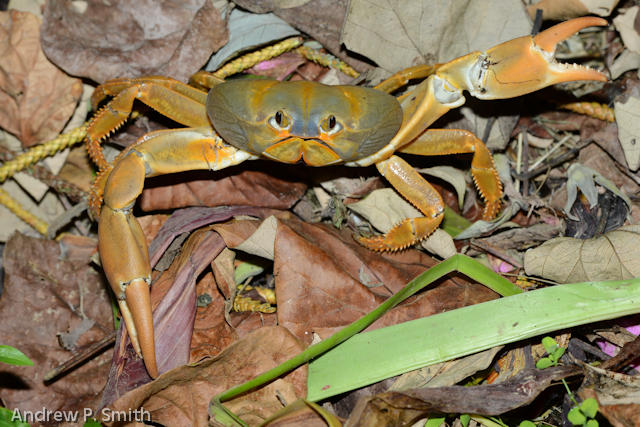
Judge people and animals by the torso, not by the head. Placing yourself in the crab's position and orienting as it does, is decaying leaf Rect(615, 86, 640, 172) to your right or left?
on your left

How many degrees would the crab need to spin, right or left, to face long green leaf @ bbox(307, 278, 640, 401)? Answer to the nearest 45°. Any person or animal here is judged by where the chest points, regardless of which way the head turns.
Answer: approximately 45° to its left

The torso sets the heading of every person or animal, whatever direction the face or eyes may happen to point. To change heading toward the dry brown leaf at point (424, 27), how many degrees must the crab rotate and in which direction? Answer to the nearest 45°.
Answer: approximately 135° to its left

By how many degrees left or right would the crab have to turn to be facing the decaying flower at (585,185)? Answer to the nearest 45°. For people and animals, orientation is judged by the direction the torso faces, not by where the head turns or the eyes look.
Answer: approximately 90° to its left

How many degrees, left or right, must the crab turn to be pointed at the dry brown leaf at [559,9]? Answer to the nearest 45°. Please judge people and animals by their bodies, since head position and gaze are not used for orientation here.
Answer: approximately 135° to its left

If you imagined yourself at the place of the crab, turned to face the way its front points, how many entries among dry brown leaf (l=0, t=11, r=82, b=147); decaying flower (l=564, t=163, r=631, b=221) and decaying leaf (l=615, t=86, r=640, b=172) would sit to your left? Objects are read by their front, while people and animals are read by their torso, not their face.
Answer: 2

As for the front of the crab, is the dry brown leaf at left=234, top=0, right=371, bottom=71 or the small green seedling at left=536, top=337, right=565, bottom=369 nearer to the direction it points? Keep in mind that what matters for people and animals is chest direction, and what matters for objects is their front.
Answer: the small green seedling

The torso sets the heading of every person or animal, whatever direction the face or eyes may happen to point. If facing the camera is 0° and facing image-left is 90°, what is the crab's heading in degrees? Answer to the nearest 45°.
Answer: approximately 0°

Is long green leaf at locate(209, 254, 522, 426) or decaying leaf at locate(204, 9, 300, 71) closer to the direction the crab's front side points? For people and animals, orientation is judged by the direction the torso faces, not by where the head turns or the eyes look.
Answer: the long green leaf

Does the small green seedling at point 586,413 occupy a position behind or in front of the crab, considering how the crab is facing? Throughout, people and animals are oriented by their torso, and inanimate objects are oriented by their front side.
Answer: in front

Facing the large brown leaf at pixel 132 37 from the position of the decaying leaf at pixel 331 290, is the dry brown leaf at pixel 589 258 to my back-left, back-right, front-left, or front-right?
back-right

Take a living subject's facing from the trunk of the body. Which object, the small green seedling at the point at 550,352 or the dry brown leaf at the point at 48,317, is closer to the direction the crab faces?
the small green seedling

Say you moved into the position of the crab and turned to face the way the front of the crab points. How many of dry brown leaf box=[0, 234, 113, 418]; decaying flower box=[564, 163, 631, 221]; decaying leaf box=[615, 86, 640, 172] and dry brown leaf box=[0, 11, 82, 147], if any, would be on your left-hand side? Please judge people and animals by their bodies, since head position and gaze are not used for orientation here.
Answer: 2

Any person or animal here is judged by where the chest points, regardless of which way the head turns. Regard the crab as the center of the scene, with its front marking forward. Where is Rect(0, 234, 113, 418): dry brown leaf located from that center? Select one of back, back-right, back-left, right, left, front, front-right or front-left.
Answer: right
